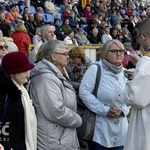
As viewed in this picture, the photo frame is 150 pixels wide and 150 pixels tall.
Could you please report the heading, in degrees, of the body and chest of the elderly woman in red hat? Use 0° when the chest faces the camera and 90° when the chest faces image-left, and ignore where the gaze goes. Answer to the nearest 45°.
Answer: approximately 270°

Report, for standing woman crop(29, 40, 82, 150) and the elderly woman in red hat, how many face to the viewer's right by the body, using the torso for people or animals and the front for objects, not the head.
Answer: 2

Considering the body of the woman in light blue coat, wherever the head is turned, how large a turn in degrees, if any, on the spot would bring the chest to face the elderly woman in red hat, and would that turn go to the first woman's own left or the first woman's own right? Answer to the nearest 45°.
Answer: approximately 90° to the first woman's own right

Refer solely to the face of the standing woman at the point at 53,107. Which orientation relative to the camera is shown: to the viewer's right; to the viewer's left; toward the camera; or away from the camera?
to the viewer's right

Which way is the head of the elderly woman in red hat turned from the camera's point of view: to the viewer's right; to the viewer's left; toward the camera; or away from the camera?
to the viewer's right

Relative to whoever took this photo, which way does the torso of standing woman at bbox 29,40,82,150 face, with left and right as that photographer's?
facing to the right of the viewer

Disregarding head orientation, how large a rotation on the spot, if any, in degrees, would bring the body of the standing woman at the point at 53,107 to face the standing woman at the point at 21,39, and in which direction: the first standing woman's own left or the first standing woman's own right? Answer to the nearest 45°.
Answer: approximately 90° to the first standing woman's own left

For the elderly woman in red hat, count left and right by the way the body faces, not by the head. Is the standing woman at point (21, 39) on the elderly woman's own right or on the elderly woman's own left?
on the elderly woman's own left
